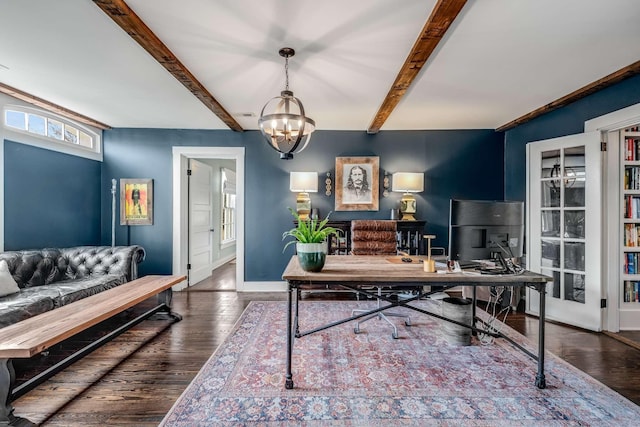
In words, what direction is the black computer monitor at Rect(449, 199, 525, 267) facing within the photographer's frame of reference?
facing away from the viewer and to the left of the viewer

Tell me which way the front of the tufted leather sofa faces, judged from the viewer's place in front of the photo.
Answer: facing the viewer and to the right of the viewer

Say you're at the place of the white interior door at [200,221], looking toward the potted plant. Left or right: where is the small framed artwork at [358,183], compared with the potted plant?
left

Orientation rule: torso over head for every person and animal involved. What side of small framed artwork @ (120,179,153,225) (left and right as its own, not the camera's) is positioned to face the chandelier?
front

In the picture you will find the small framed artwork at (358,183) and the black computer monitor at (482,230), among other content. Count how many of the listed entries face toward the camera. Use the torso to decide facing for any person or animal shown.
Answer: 1

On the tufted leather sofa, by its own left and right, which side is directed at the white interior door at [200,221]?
left

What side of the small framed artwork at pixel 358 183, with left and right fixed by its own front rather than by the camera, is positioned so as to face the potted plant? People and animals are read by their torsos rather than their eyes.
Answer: front

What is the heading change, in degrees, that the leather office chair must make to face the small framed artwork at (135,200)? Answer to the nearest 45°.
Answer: approximately 90° to its right

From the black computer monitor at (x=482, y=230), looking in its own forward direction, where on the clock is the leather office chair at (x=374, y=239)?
The leather office chair is roughly at 12 o'clock from the black computer monitor.

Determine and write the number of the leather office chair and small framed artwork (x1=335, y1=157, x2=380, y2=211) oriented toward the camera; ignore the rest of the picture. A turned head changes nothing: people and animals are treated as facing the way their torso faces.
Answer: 2

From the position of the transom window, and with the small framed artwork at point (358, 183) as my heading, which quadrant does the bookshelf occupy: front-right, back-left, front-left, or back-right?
front-right

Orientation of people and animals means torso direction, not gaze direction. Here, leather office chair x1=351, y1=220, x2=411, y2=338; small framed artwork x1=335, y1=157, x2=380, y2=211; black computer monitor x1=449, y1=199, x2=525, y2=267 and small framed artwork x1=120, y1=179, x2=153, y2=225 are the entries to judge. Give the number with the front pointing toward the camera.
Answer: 3

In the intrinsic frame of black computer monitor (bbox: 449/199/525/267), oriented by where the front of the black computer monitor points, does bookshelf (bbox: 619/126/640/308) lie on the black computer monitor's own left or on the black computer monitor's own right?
on the black computer monitor's own right

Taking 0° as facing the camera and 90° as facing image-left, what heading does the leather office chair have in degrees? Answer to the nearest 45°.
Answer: approximately 0°

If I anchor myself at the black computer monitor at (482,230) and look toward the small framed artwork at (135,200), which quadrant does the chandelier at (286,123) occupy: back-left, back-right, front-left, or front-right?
front-left

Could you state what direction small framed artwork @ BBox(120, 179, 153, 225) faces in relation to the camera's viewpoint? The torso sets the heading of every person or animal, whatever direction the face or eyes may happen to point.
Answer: facing the viewer
